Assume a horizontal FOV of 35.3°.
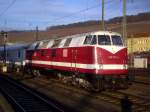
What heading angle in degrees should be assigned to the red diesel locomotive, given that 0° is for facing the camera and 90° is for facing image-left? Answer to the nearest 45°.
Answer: approximately 315°
